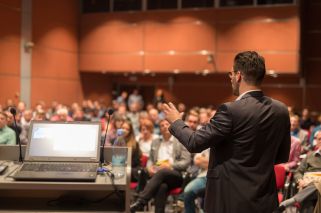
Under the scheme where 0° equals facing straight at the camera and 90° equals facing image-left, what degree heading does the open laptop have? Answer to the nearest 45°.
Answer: approximately 0°

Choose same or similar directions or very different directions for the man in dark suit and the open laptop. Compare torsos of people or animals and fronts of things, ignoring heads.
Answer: very different directions

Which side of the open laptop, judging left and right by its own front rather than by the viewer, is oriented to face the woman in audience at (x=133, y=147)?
back

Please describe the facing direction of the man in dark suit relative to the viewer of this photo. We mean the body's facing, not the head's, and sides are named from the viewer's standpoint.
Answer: facing away from the viewer and to the left of the viewer

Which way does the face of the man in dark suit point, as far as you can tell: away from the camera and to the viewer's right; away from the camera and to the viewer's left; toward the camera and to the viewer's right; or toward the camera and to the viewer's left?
away from the camera and to the viewer's left

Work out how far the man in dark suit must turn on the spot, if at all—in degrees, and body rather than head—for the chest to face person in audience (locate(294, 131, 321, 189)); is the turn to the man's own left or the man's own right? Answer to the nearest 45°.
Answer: approximately 45° to the man's own right

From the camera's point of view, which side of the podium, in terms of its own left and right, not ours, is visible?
back
